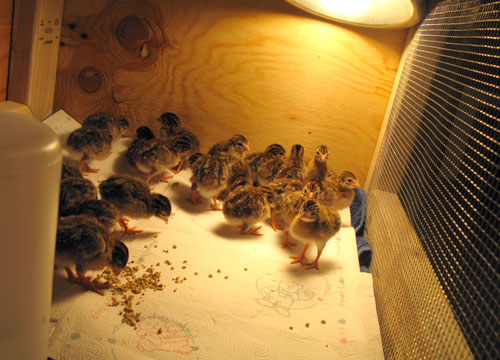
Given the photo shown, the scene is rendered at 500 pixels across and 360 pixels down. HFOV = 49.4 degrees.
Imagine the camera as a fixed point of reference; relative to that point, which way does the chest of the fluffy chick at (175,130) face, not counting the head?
to the viewer's left
